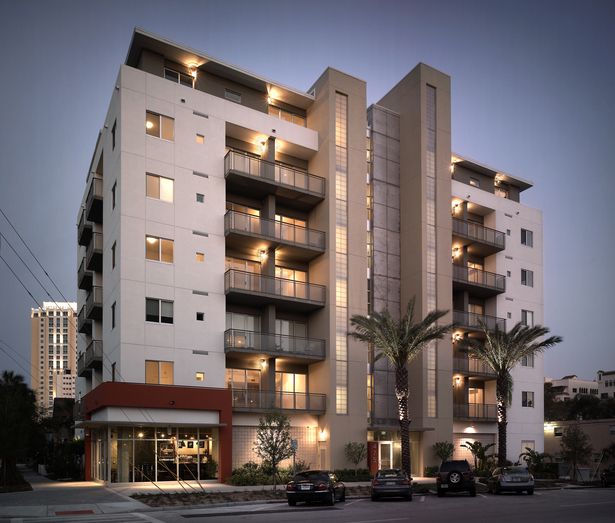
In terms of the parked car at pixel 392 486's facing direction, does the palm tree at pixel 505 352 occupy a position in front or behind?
in front

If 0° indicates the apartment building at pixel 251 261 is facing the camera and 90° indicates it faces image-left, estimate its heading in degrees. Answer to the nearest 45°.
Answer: approximately 315°

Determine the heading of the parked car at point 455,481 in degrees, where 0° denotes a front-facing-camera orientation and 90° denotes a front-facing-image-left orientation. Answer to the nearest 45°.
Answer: approximately 180°

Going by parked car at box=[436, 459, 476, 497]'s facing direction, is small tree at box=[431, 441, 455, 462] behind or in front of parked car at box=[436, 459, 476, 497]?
in front

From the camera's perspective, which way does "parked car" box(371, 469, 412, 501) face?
away from the camera

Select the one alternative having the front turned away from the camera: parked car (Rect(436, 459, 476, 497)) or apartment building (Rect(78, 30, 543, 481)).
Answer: the parked car

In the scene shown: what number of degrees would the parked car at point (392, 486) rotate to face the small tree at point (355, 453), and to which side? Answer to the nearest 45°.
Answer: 0° — it already faces it

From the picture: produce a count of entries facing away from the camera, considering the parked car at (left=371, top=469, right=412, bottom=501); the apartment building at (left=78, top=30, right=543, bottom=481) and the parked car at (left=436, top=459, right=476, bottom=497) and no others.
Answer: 2

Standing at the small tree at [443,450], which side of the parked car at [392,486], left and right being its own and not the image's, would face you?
front

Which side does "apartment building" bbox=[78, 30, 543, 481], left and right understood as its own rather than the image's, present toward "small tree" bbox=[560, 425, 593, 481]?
left

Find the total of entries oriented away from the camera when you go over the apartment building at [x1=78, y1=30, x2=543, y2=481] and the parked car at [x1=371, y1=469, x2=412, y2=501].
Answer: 1

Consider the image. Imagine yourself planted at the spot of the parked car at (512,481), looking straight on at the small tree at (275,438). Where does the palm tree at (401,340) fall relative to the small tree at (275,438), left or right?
right

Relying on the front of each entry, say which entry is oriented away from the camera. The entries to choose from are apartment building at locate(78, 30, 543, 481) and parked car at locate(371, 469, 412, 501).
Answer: the parked car
